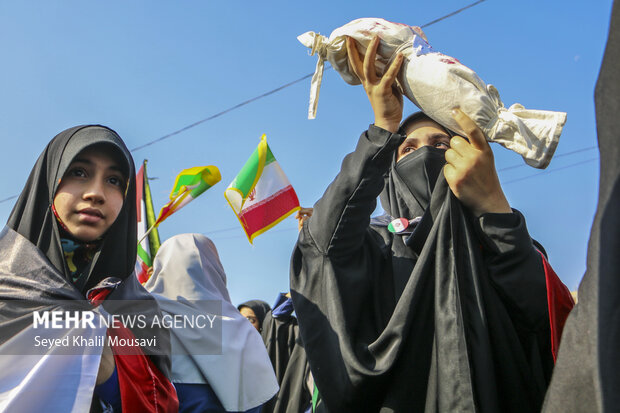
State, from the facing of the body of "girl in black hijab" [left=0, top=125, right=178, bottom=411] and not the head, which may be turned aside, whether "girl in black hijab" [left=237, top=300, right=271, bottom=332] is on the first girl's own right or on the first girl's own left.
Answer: on the first girl's own left

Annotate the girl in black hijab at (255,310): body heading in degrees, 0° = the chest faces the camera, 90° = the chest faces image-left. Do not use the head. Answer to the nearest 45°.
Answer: approximately 45°

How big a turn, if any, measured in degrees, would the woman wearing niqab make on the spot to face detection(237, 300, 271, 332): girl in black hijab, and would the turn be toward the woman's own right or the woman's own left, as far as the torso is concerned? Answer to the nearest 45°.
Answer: approximately 135° to the woman's own right

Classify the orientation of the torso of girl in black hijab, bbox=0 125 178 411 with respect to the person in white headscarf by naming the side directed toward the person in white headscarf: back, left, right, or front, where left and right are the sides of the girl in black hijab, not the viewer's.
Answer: left

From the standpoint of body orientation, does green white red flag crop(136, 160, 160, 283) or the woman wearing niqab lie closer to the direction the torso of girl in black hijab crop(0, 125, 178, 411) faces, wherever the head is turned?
the woman wearing niqab

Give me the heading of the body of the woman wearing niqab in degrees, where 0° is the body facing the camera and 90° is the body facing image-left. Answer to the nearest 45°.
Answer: approximately 0°

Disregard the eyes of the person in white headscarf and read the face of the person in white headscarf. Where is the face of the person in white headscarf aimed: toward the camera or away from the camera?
away from the camera

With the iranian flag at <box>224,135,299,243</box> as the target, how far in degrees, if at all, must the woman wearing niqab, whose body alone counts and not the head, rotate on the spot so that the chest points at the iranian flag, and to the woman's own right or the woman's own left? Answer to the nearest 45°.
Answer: approximately 135° to the woman's own right

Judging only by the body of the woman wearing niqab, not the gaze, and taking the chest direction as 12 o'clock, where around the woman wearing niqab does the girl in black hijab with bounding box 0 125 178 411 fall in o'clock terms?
The girl in black hijab is roughly at 3 o'clock from the woman wearing niqab.

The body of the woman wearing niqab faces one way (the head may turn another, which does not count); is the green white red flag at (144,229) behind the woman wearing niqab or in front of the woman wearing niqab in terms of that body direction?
behind
